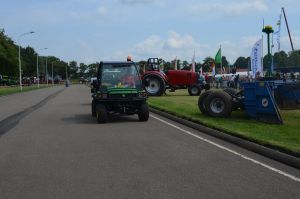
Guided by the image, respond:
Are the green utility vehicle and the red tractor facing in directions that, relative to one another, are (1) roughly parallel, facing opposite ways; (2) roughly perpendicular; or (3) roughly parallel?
roughly perpendicular

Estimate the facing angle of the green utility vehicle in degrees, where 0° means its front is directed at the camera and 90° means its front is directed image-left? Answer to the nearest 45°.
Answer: approximately 0°

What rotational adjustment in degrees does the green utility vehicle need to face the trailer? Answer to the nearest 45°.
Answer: approximately 90° to its left

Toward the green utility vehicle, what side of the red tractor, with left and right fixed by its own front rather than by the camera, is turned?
right

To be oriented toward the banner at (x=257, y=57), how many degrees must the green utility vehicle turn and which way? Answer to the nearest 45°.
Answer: approximately 135° to its left

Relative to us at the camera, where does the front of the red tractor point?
facing to the right of the viewer

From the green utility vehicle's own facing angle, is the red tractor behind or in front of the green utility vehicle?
behind

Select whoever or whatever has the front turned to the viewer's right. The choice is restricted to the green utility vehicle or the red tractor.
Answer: the red tractor

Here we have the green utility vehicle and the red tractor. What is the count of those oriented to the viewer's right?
1
